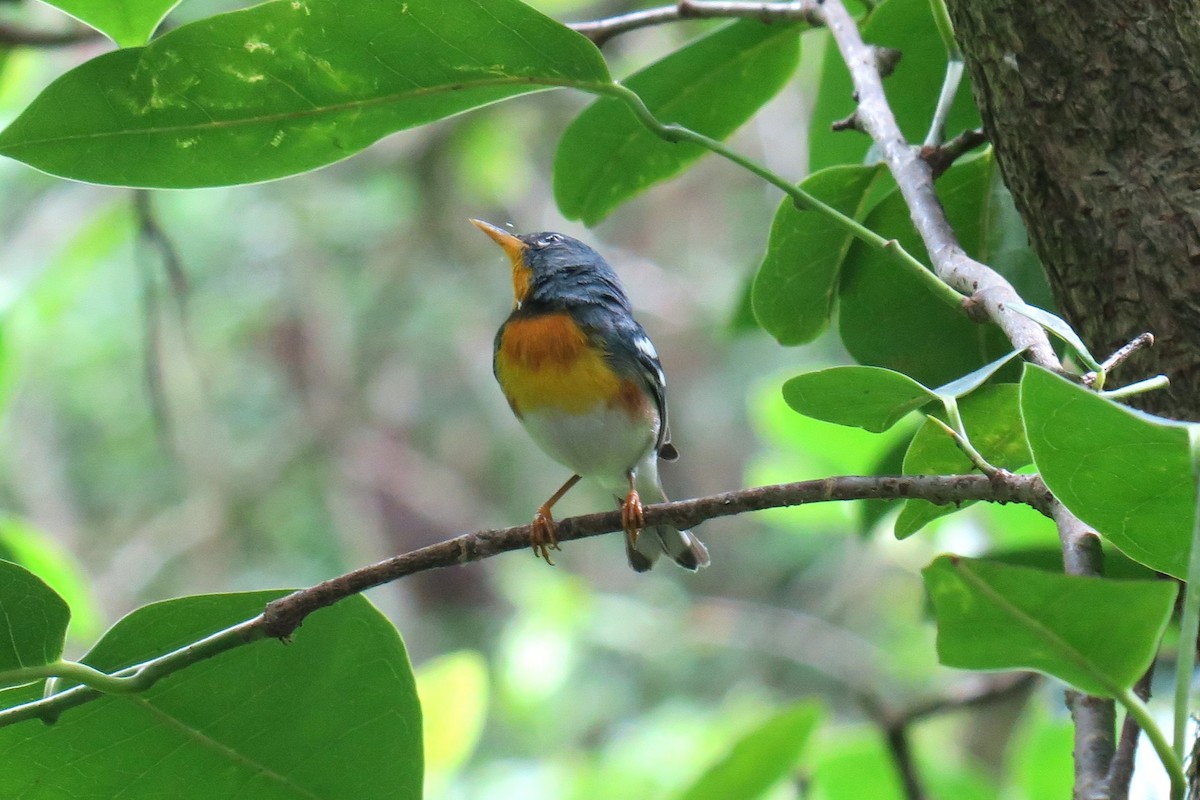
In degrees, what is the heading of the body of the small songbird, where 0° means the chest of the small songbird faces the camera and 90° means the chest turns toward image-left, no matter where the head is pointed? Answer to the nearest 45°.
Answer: approximately 45°

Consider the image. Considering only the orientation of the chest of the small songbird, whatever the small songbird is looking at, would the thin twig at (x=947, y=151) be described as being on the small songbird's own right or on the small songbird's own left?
on the small songbird's own left
